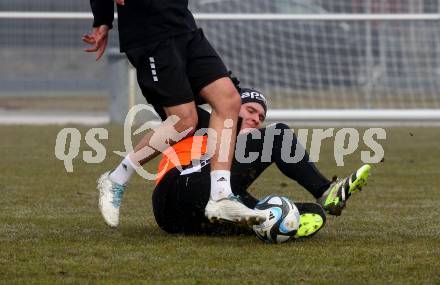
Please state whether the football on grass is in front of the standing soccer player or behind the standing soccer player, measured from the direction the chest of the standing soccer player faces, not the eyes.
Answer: in front

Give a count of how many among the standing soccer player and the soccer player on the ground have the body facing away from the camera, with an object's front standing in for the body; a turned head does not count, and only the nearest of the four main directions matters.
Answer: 0
